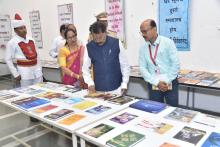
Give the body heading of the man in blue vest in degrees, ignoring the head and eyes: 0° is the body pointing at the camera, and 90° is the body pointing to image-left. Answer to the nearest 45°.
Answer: approximately 0°

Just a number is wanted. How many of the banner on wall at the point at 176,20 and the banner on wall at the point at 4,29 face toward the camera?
2

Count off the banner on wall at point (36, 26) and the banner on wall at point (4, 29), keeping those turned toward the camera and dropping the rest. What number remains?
2

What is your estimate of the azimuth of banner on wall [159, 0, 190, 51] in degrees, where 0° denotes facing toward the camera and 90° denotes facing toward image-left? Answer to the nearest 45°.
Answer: approximately 0°

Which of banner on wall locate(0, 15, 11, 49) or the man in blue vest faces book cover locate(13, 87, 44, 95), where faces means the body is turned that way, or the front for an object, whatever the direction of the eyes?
the banner on wall
